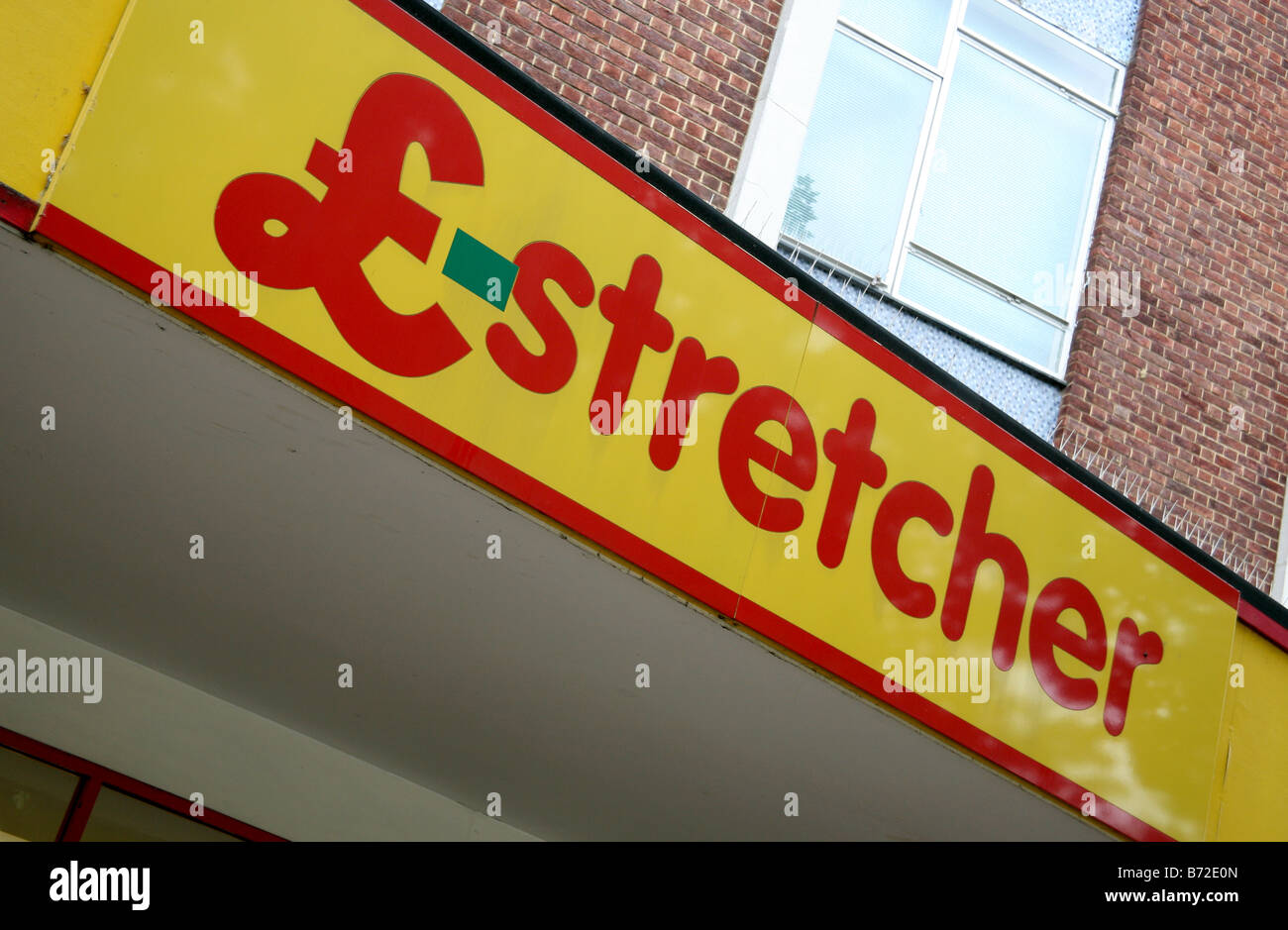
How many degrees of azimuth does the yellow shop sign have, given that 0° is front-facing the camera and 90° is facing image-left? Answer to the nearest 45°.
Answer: approximately 315°
